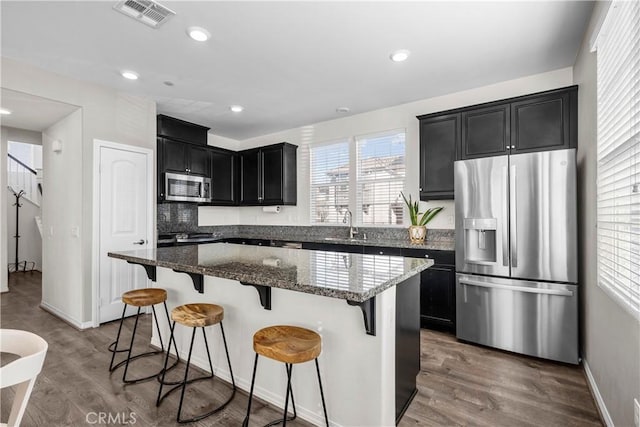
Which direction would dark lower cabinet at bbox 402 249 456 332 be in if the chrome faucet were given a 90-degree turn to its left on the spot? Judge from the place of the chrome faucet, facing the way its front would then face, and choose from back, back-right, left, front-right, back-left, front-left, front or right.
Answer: front

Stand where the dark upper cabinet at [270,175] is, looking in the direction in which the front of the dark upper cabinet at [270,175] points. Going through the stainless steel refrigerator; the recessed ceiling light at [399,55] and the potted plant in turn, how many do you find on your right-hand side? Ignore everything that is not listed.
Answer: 0

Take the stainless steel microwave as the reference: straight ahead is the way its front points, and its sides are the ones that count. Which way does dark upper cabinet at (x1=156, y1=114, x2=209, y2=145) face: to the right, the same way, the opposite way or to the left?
the same way

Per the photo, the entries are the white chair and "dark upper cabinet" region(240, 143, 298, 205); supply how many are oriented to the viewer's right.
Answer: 0

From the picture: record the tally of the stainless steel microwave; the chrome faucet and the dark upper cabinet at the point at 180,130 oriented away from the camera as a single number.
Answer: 0

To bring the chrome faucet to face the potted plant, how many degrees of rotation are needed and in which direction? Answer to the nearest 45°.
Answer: approximately 90° to its left

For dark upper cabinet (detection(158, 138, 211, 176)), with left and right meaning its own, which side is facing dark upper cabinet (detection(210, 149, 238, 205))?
left

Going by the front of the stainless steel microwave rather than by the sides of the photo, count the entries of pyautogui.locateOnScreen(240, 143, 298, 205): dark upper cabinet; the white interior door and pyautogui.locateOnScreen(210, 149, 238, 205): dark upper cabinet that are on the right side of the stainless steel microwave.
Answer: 1

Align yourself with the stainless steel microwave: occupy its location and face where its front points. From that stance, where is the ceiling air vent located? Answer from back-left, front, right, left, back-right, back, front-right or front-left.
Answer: front-right

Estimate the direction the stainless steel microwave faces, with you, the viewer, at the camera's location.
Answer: facing the viewer and to the right of the viewer

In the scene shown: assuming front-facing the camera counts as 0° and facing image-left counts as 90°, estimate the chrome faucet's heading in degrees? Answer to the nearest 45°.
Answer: approximately 45°
